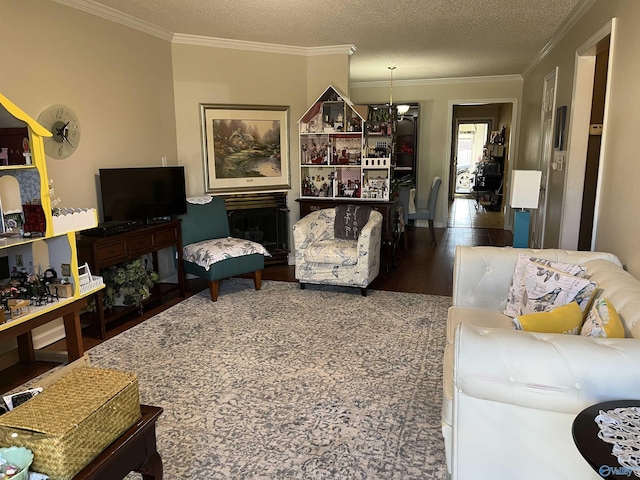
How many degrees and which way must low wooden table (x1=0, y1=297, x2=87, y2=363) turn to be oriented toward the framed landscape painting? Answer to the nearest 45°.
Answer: approximately 90° to its left

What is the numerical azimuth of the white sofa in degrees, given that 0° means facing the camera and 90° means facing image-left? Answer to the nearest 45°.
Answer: approximately 90°

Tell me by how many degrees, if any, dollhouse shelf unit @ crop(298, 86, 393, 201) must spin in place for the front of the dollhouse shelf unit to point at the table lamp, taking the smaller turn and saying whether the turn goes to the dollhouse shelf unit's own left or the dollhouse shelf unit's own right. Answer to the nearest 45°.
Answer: approximately 45° to the dollhouse shelf unit's own left

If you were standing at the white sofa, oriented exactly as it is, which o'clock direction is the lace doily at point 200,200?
The lace doily is roughly at 1 o'clock from the white sofa.

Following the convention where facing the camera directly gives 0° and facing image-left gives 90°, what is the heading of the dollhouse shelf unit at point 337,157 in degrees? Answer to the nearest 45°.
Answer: approximately 0°

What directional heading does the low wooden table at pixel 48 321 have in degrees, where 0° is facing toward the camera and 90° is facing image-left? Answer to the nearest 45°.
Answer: approximately 315°

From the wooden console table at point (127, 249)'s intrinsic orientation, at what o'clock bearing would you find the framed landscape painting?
The framed landscape painting is roughly at 9 o'clock from the wooden console table.

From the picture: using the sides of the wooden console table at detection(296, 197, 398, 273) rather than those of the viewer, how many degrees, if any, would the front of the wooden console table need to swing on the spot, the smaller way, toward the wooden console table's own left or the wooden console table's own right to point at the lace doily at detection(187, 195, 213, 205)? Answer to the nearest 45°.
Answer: approximately 90° to the wooden console table's own right

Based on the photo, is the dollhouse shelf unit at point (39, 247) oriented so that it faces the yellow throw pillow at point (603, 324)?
yes

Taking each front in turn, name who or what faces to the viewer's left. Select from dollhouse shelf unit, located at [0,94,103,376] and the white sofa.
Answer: the white sofa

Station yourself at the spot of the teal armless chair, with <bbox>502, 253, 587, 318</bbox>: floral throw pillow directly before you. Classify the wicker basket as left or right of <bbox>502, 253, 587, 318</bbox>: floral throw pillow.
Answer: right
